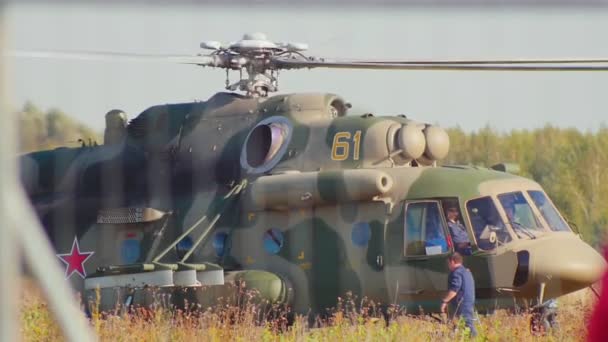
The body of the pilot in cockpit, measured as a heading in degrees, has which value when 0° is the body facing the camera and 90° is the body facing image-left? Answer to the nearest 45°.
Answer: approximately 315°
